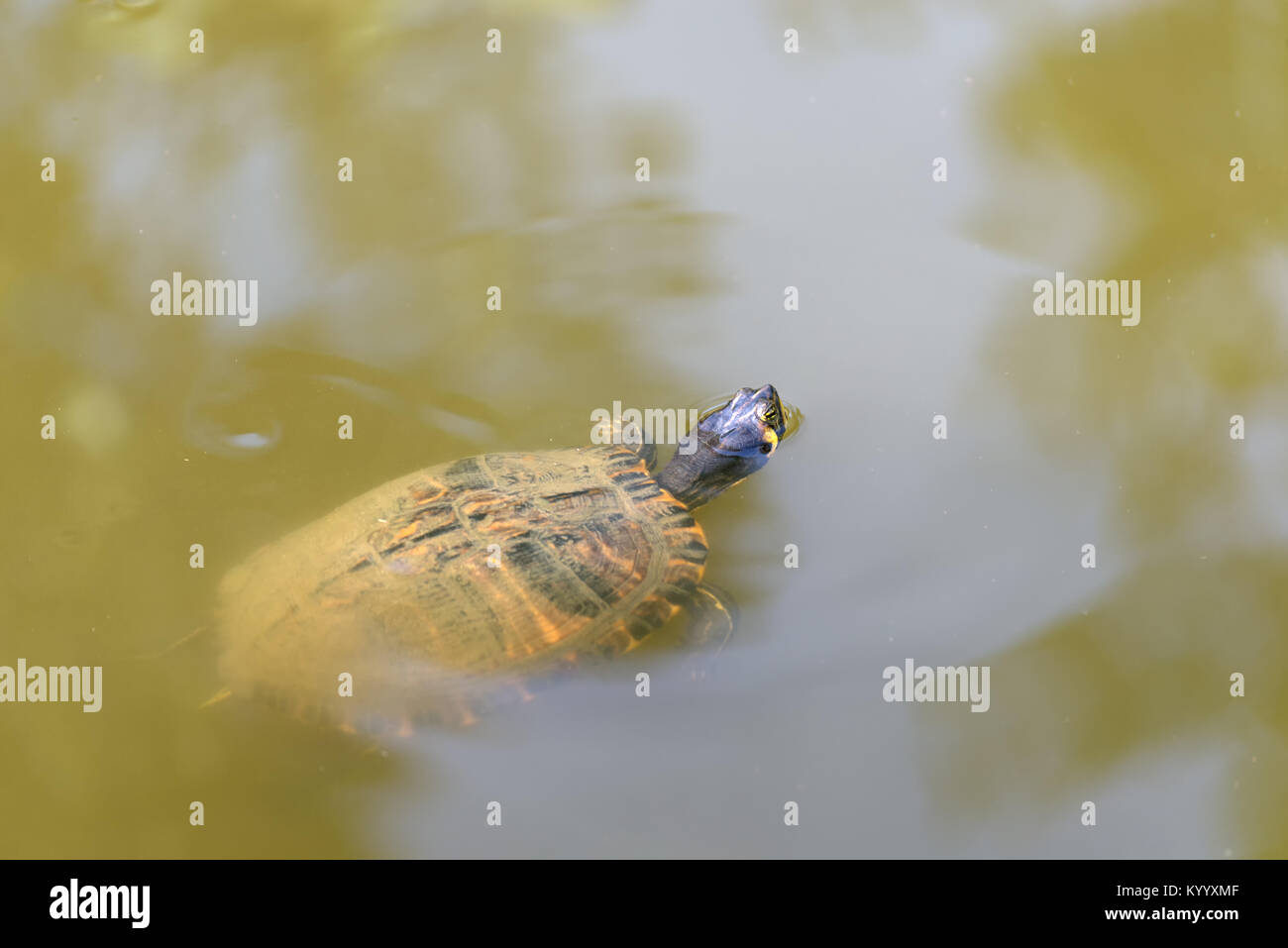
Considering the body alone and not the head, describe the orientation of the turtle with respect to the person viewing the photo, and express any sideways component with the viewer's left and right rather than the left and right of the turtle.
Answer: facing away from the viewer and to the right of the viewer
